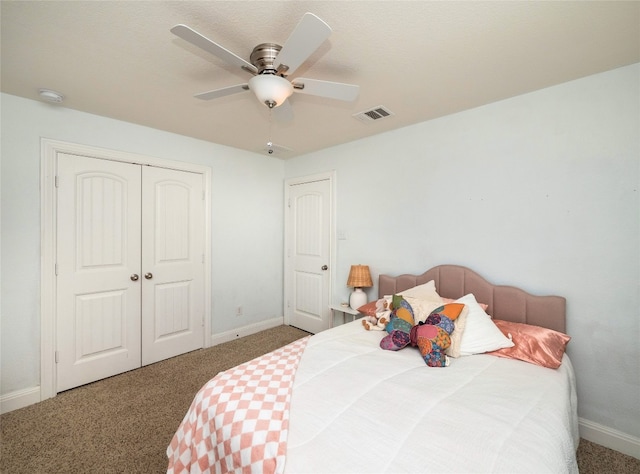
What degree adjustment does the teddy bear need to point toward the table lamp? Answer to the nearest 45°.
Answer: approximately 135° to its right

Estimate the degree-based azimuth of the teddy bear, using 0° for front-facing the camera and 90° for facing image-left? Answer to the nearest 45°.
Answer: approximately 45°

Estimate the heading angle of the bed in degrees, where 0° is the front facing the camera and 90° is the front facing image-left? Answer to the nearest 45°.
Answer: approximately 45°

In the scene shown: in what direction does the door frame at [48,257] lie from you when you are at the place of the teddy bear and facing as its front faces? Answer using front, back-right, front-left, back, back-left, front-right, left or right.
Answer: front-right

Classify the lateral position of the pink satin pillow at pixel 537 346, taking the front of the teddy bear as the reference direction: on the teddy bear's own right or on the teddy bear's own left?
on the teddy bear's own left

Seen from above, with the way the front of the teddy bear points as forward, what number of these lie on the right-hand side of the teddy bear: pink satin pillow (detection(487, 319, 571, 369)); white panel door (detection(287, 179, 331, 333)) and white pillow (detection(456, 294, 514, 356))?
1

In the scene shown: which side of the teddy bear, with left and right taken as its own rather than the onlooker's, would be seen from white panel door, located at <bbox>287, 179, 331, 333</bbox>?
right

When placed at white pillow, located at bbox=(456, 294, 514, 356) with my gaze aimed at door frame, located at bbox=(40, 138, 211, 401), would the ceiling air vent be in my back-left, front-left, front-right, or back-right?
front-right

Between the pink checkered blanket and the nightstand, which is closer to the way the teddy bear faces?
the pink checkered blanket
